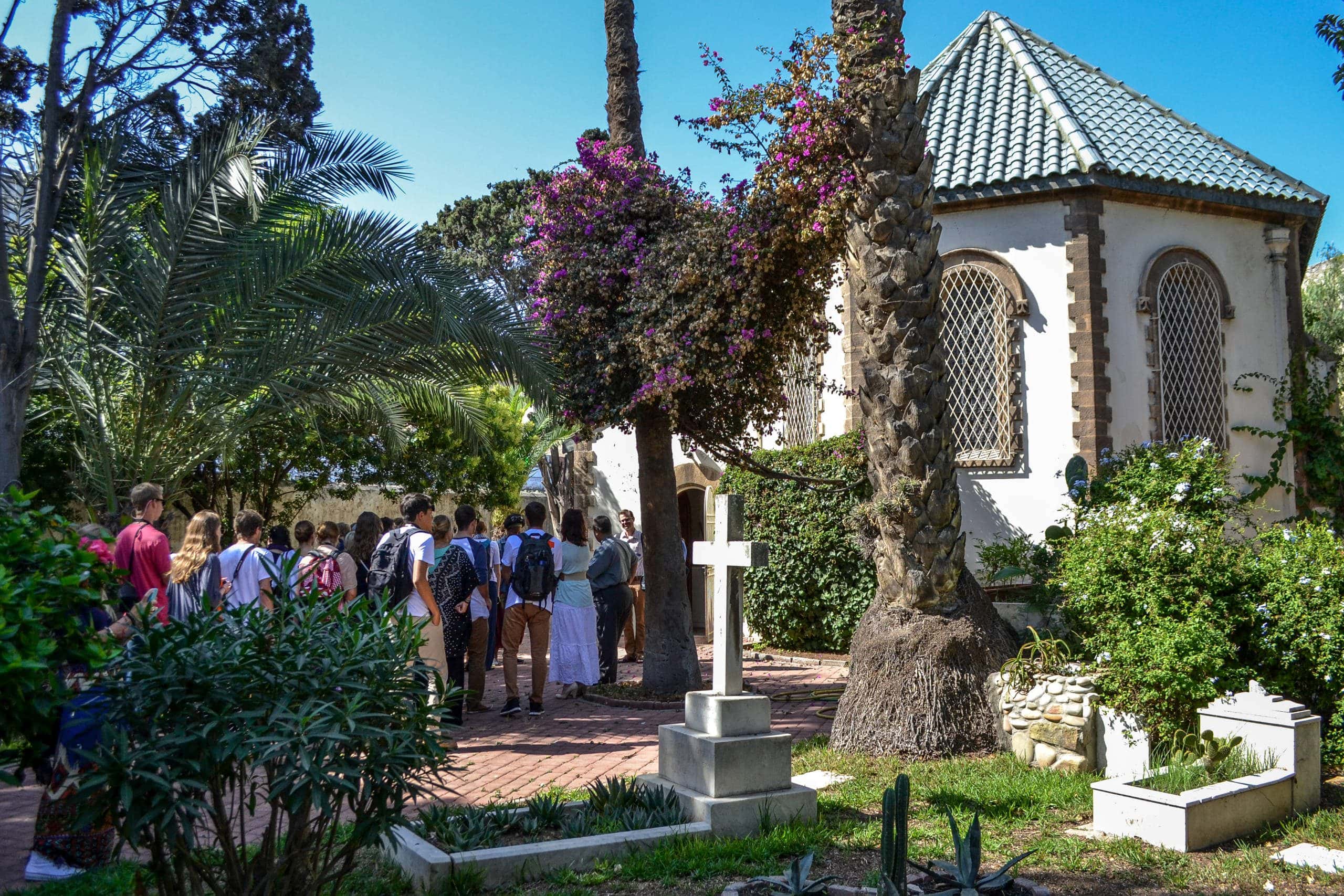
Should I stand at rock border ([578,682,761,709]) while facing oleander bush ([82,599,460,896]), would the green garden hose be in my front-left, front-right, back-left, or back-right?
back-left

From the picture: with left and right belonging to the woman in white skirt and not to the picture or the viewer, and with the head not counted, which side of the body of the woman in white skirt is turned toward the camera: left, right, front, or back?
back

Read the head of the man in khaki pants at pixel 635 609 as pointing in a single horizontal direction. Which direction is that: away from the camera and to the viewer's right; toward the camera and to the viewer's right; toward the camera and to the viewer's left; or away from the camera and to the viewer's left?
toward the camera and to the viewer's left

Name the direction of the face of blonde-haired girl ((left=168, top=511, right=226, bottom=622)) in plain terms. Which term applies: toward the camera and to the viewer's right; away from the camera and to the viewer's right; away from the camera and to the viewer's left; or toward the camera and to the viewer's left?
away from the camera and to the viewer's right

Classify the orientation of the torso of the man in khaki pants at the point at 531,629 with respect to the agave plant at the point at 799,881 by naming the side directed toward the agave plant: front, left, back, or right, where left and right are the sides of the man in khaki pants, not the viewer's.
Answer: back

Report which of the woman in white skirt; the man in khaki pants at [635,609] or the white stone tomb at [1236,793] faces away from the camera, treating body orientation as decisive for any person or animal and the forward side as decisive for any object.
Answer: the woman in white skirt

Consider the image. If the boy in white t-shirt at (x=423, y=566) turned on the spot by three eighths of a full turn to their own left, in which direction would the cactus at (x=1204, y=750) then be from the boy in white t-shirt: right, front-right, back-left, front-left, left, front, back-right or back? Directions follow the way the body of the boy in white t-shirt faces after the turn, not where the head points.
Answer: back

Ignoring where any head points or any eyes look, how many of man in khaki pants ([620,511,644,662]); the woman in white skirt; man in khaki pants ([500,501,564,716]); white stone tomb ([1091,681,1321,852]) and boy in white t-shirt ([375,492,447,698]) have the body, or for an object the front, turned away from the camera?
2

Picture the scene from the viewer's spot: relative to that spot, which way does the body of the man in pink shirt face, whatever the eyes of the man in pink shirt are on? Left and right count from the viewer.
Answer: facing away from the viewer and to the right of the viewer

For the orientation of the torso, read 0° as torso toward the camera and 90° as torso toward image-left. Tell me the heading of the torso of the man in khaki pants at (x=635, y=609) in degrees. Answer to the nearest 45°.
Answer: approximately 45°

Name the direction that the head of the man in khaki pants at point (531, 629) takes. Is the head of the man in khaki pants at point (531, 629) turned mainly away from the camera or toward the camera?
away from the camera

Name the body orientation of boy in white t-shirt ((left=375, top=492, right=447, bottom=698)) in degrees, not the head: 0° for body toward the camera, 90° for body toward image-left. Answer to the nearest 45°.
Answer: approximately 270°

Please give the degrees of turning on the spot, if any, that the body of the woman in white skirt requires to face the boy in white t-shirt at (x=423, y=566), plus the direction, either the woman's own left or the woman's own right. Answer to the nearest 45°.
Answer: approximately 135° to the woman's own left

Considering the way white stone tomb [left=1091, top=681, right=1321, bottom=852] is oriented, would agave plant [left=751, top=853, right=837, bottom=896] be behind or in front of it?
in front

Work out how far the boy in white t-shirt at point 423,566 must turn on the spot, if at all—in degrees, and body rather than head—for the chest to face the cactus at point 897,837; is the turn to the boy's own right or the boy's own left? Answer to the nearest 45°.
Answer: approximately 90° to the boy's own right
